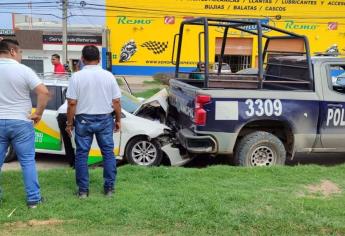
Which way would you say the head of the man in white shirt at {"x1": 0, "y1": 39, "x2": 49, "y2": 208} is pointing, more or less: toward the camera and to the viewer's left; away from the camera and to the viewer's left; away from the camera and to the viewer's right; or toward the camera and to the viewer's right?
away from the camera and to the viewer's right

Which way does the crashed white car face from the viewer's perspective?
to the viewer's right

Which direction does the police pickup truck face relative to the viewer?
to the viewer's right

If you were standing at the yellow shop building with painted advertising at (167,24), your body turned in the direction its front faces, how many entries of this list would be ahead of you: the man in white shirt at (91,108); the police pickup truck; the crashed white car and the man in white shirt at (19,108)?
4

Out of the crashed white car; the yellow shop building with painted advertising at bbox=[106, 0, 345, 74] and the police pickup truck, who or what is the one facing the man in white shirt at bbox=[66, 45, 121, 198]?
the yellow shop building with painted advertising

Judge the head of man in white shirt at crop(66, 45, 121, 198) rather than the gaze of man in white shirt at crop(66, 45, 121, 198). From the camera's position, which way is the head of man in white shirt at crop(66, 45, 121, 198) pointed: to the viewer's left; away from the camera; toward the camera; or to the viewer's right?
away from the camera

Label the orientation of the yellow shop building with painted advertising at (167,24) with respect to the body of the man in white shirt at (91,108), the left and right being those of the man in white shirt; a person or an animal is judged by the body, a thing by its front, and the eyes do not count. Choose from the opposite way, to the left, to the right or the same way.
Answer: the opposite way

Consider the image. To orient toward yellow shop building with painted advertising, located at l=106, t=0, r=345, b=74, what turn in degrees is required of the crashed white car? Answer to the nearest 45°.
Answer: approximately 90° to its left

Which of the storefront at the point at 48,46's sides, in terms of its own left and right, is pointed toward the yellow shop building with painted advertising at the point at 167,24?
left

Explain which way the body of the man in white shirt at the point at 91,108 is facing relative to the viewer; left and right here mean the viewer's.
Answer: facing away from the viewer

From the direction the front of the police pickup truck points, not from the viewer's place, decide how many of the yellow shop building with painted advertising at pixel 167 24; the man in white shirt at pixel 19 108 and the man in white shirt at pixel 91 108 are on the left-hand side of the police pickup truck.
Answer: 1

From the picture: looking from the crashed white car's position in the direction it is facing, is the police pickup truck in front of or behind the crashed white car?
in front
